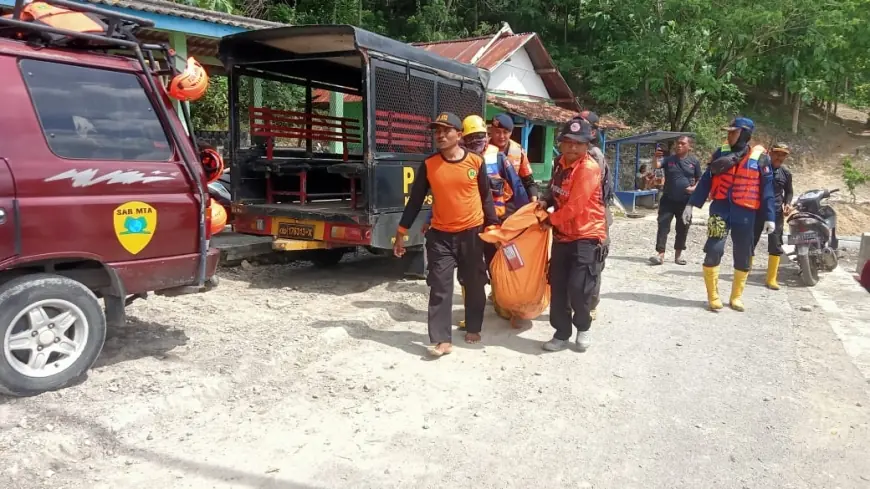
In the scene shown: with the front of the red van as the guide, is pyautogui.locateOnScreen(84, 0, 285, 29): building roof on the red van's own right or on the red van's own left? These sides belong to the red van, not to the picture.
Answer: on the red van's own right

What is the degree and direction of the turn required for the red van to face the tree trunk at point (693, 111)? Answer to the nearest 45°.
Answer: approximately 135° to its right

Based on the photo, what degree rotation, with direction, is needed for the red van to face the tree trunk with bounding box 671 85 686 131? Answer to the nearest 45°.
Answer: approximately 135° to its right

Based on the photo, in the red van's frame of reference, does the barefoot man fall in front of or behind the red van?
behind

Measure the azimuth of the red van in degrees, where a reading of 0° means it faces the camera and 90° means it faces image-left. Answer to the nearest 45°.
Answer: approximately 90°

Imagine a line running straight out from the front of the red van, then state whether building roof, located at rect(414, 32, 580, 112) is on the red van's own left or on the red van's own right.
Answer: on the red van's own right

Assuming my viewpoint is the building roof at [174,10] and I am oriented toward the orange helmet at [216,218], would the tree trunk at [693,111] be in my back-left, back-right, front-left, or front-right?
back-left

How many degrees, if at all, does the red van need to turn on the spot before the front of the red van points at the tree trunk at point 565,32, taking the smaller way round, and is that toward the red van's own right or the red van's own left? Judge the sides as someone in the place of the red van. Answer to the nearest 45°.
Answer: approximately 135° to the red van's own right

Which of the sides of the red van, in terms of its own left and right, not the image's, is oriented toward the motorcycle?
back
